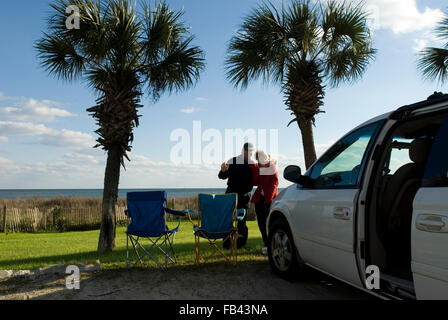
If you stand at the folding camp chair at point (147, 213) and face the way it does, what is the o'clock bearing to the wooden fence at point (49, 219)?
The wooden fence is roughly at 10 o'clock from the folding camp chair.

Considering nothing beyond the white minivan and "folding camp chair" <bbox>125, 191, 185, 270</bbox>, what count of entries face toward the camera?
0

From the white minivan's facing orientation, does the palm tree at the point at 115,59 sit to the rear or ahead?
ahead

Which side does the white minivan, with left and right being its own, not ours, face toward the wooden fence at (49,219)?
front

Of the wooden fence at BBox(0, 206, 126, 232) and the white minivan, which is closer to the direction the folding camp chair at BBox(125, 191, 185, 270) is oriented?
the wooden fence

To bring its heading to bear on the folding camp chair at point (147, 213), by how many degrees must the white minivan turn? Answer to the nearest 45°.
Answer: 0° — it already faces it

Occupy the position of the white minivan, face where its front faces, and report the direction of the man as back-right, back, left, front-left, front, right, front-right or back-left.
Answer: front

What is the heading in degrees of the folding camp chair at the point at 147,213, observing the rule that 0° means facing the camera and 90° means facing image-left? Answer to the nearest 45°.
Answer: approximately 225°

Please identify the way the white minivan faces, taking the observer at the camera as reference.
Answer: facing away from the viewer and to the left of the viewer

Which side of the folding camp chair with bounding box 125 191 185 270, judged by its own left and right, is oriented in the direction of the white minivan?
right
